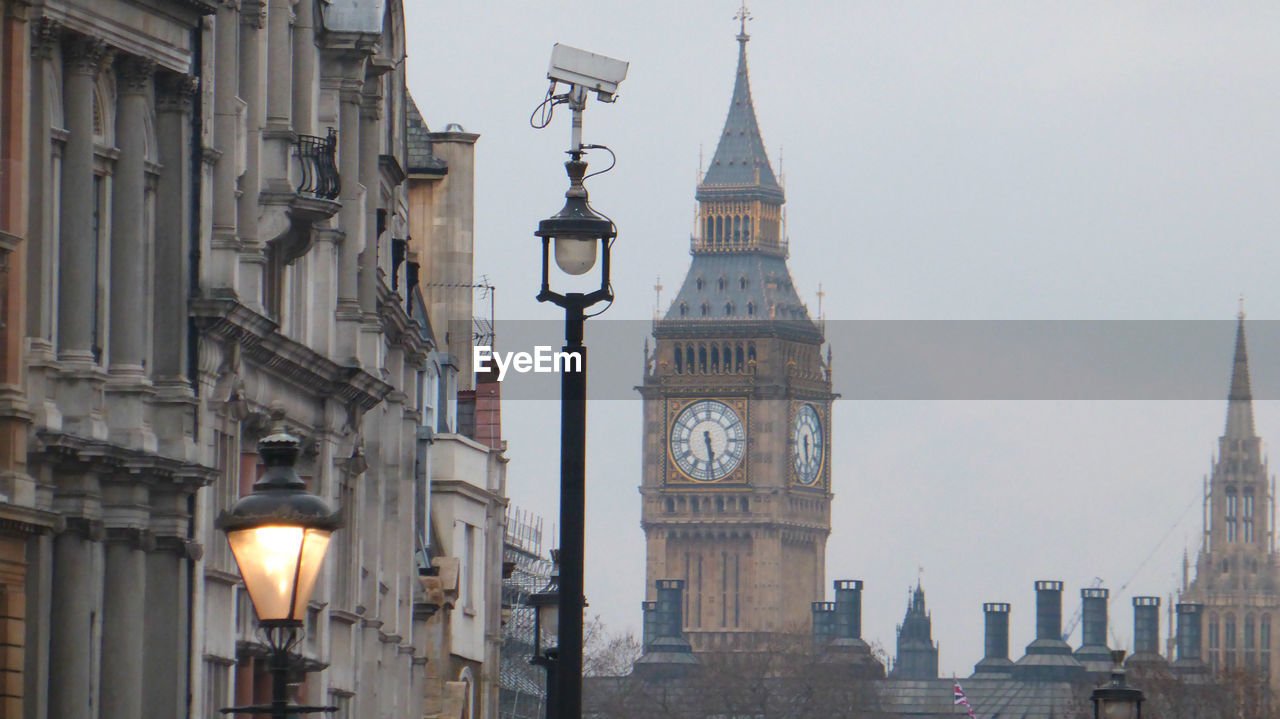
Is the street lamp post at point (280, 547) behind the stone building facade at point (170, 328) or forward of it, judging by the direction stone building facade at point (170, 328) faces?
forward

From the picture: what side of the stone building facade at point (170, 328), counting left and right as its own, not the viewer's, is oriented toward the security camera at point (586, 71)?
front

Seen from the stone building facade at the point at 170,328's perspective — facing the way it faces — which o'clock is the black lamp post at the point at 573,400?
The black lamp post is roughly at 1 o'clock from the stone building facade.

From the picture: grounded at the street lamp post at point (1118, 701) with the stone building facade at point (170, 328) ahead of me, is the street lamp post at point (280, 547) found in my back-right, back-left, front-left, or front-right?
front-left

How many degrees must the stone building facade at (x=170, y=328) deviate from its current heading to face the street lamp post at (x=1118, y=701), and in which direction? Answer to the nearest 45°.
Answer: approximately 90° to its left

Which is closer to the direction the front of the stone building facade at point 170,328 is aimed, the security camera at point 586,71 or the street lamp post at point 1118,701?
the security camera

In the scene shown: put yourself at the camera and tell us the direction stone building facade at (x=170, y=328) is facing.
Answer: facing the viewer and to the right of the viewer

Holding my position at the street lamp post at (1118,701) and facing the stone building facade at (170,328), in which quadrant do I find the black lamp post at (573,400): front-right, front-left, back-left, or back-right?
front-left
